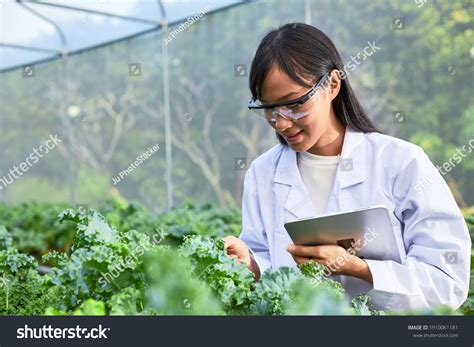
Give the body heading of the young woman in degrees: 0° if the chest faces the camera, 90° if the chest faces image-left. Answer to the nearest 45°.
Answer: approximately 45°

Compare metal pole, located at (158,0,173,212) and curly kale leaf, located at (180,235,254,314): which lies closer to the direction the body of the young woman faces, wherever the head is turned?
the curly kale leaf

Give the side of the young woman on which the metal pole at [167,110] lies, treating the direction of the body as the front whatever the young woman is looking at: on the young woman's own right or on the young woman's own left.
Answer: on the young woman's own right

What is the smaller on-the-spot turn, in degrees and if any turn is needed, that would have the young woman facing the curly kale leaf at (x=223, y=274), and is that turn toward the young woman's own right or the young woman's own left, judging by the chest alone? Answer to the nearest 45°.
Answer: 0° — they already face it
